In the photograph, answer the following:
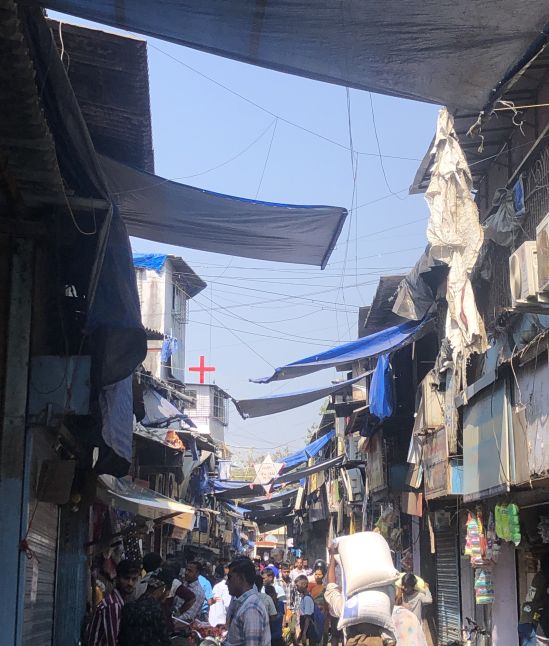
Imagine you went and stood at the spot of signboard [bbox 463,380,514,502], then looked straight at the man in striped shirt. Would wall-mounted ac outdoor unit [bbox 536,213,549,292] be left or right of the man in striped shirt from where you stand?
left

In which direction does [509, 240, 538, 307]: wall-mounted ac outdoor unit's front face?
to the viewer's left

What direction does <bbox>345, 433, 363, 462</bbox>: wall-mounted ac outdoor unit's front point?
to the viewer's left

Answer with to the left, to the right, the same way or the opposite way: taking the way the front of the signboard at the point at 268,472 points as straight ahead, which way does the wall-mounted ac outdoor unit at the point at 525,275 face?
to the right

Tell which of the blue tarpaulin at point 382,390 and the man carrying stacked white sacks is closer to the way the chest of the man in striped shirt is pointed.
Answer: the man carrying stacked white sacks

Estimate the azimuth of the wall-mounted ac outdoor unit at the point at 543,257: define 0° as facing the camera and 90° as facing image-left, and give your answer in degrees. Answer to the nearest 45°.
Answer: approximately 90°
